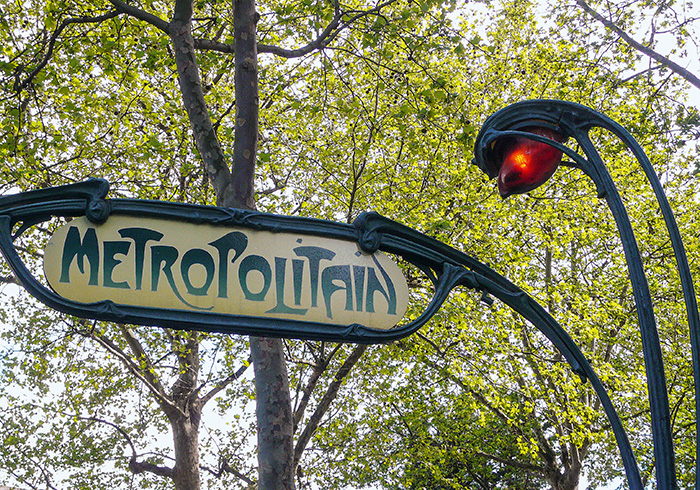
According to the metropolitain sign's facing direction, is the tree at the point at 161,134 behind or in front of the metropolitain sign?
behind

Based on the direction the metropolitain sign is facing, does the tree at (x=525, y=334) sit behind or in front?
behind

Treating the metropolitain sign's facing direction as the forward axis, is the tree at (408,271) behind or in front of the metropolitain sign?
behind

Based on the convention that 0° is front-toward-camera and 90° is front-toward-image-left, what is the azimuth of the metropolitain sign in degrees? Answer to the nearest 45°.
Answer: approximately 0°

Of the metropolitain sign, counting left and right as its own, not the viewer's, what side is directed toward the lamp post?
left
